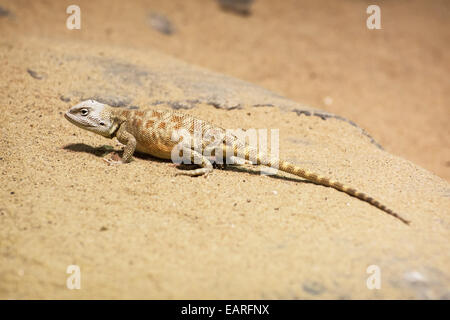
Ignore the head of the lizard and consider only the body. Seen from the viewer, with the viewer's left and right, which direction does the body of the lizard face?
facing to the left of the viewer
